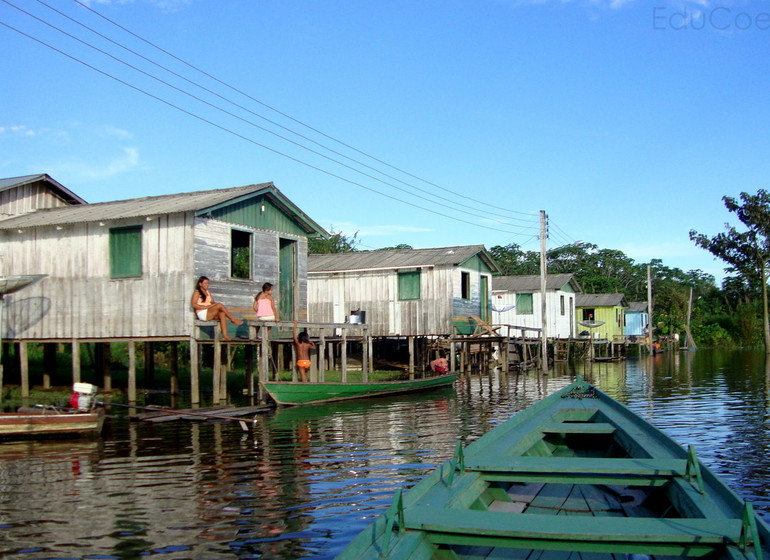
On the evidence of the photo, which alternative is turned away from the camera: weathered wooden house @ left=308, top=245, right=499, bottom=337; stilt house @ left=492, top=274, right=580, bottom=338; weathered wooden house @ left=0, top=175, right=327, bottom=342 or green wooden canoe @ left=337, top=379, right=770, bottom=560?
the green wooden canoe

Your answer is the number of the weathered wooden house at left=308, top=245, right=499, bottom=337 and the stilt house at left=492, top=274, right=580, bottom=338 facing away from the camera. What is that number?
0

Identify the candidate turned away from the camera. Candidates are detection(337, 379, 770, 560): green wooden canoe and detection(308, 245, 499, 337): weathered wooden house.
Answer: the green wooden canoe

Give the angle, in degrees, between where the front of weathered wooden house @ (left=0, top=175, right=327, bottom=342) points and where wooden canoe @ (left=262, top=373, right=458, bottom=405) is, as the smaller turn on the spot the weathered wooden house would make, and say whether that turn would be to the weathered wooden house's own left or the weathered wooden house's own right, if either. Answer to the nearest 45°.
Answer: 0° — it already faces it

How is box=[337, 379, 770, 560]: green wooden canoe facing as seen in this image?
away from the camera

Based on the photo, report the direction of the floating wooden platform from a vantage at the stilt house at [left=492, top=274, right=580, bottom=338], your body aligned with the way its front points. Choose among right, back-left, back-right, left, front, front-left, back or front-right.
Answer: front-right

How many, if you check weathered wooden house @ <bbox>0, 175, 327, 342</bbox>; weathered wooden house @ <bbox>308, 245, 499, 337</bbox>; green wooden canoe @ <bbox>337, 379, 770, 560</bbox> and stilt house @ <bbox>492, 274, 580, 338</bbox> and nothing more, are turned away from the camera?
1

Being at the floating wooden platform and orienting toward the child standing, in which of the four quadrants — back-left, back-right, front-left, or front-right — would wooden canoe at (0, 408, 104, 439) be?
back-left

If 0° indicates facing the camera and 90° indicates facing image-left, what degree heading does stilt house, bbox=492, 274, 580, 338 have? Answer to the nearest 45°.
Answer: approximately 315°

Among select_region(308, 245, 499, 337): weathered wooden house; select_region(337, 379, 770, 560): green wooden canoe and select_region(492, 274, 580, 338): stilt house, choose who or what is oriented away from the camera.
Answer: the green wooden canoe

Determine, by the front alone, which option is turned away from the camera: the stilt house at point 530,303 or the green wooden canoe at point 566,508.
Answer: the green wooden canoe

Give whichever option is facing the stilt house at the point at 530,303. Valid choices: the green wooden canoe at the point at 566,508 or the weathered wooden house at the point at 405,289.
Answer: the green wooden canoe

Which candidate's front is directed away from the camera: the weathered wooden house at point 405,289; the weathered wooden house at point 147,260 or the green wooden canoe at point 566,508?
the green wooden canoe

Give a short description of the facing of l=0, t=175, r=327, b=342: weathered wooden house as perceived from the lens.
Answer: facing the viewer and to the right of the viewer

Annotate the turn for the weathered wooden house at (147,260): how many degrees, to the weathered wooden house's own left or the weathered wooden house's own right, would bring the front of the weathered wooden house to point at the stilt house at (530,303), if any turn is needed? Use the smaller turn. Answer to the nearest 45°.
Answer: approximately 90° to the weathered wooden house's own left
